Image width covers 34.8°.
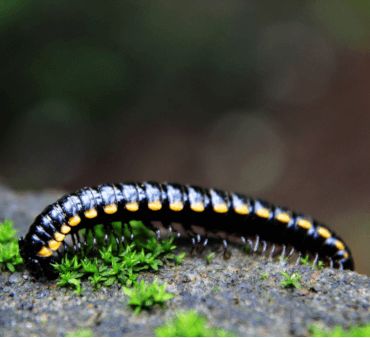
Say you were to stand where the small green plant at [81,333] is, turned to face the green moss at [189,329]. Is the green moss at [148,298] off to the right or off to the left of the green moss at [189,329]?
left

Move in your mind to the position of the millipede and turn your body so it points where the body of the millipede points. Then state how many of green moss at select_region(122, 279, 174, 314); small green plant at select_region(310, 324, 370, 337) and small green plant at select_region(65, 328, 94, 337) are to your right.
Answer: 0

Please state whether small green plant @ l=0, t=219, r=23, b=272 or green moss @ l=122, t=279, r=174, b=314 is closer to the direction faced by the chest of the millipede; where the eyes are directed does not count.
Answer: the small green plant

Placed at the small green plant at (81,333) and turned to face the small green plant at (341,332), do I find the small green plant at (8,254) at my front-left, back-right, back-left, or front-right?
back-left

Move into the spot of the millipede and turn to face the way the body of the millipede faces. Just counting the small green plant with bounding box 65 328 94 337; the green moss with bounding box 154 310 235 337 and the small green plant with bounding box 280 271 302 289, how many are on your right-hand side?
0

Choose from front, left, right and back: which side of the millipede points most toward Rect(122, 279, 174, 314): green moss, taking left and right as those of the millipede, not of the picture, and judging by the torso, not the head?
left

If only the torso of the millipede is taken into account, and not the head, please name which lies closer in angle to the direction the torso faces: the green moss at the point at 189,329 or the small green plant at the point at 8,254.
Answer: the small green plant

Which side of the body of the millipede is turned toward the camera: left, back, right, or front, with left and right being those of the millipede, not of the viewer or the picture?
left

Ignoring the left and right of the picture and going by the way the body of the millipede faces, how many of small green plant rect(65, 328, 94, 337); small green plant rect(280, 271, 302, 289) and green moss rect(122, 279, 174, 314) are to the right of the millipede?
0

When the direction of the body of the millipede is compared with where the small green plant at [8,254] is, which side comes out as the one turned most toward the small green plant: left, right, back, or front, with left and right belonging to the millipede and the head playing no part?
front

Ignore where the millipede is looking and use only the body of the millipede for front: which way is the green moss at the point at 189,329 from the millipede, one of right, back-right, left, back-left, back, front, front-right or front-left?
left
